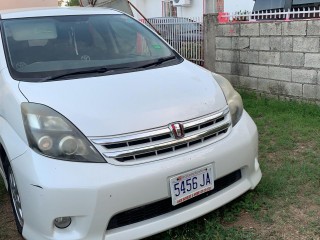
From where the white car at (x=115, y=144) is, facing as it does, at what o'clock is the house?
The house is roughly at 8 o'clock from the white car.

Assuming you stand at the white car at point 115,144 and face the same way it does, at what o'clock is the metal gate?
The metal gate is roughly at 8 o'clock from the white car.

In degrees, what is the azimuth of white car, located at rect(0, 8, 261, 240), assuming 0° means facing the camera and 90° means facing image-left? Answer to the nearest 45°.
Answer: approximately 315°

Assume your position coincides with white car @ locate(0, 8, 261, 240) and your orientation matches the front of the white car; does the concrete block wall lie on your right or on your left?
on your left

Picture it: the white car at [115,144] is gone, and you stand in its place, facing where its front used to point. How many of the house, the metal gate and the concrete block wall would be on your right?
0

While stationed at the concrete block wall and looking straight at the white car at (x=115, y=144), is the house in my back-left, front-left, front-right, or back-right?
back-right
